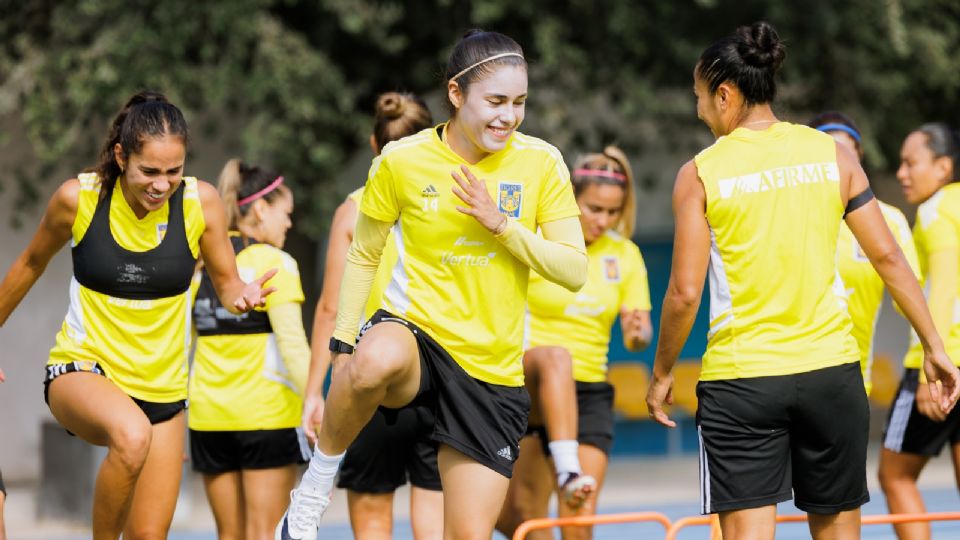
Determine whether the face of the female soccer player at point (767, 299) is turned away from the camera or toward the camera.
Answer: away from the camera

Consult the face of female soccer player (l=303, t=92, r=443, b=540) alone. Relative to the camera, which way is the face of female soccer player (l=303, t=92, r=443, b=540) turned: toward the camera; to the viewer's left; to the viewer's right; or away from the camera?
away from the camera

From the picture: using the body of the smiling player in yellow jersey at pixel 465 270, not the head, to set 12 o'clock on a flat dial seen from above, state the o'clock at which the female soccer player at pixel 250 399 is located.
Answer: The female soccer player is roughly at 5 o'clock from the smiling player in yellow jersey.

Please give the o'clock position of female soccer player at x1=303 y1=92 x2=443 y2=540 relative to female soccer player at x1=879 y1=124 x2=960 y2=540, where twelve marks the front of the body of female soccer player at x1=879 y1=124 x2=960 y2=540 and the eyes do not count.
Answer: female soccer player at x1=303 y1=92 x2=443 y2=540 is roughly at 12 o'clock from female soccer player at x1=879 y1=124 x2=960 y2=540.

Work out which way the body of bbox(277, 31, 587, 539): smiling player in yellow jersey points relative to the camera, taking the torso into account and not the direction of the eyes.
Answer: toward the camera

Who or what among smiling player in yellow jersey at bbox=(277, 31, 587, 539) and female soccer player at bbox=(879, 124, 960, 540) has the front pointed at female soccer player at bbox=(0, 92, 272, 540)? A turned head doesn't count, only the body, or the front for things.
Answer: female soccer player at bbox=(879, 124, 960, 540)
